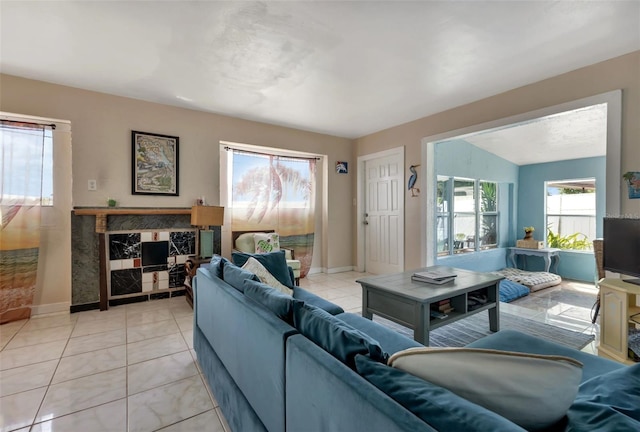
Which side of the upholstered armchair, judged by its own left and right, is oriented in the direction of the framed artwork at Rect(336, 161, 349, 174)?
left

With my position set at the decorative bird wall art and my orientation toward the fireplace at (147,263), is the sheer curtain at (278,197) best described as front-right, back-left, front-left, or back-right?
front-right

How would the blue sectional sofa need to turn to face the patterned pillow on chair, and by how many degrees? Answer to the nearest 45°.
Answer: approximately 90° to its left

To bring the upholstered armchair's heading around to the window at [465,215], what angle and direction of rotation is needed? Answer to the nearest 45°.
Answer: approximately 45° to its left

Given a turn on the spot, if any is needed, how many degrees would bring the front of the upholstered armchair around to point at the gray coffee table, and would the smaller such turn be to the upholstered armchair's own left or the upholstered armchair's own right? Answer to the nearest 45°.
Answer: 0° — it already faces it

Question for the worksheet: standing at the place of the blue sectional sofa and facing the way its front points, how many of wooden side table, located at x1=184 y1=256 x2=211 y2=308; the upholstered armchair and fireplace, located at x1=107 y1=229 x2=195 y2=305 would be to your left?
3

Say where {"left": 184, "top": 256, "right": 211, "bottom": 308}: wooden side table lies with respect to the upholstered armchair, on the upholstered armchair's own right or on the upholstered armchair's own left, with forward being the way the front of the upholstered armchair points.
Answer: on the upholstered armchair's own right

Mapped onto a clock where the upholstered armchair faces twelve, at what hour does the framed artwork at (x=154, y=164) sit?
The framed artwork is roughly at 4 o'clock from the upholstered armchair.

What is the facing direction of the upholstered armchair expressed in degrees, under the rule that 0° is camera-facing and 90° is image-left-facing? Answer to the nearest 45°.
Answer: approximately 315°

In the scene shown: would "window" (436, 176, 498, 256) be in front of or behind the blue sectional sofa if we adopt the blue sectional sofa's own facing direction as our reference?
in front

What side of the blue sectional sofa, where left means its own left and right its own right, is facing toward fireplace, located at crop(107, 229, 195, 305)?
left

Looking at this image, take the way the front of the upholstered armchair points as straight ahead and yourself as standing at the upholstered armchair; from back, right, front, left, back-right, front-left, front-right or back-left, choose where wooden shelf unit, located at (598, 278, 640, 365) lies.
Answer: front

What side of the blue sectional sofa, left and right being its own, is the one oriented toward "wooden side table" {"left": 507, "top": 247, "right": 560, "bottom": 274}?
front

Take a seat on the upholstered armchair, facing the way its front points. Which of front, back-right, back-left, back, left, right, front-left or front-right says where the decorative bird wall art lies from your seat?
front-left

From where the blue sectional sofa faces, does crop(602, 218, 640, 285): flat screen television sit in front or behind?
in front

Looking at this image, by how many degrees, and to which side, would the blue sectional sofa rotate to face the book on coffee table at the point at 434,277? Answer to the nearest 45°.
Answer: approximately 45° to its left

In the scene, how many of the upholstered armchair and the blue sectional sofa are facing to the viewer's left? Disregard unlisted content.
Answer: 0

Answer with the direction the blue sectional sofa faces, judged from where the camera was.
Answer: facing away from the viewer and to the right of the viewer

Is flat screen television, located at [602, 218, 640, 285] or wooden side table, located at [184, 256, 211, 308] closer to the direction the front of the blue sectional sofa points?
the flat screen television
